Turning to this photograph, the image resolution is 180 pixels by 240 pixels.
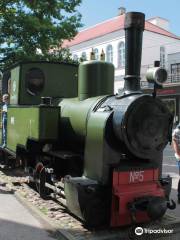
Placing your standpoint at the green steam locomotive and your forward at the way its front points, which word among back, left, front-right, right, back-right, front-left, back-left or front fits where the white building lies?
back-left

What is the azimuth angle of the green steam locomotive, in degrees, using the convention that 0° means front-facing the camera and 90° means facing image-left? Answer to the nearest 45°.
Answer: approximately 315°
